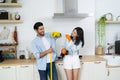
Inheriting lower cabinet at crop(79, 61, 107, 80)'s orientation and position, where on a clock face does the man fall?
The man is roughly at 2 o'clock from the lower cabinet.

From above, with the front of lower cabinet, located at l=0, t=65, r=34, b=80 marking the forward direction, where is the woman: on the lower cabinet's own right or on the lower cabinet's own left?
on the lower cabinet's own left

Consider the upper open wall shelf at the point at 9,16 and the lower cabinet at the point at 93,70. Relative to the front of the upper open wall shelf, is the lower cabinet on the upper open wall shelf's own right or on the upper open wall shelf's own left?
on the upper open wall shelf's own left

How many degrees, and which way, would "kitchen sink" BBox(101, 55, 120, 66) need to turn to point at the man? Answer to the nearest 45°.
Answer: approximately 45° to its right

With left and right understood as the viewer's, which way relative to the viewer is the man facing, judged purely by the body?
facing the viewer and to the right of the viewer

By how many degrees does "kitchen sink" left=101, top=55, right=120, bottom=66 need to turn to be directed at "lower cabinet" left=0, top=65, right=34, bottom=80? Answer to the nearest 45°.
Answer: approximately 45° to its right

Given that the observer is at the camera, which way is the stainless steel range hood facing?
facing the viewer

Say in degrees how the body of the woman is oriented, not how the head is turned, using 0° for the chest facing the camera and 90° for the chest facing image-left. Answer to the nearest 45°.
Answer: approximately 45°

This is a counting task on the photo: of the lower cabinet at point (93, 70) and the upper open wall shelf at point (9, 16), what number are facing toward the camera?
2

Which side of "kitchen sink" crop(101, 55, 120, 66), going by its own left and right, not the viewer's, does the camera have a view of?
front
